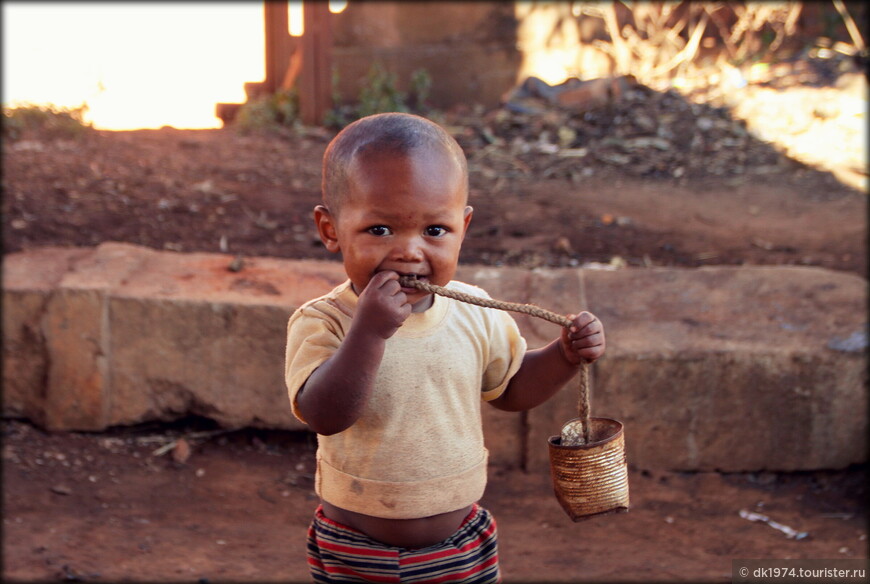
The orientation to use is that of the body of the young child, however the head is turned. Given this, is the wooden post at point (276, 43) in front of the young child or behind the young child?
behind

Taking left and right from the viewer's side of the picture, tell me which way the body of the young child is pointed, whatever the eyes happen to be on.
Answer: facing the viewer

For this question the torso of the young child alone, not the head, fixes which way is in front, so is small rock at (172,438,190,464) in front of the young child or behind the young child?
behind

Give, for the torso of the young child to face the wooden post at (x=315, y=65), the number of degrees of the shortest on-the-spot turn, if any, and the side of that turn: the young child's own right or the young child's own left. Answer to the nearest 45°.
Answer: approximately 180°

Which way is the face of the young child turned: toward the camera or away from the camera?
toward the camera

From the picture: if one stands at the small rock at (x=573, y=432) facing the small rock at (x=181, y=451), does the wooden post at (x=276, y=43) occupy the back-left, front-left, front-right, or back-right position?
front-right
